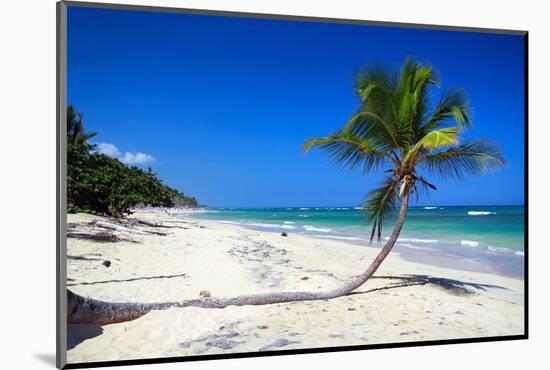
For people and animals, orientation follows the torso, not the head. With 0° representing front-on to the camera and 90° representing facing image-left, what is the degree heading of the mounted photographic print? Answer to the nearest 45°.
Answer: approximately 315°
